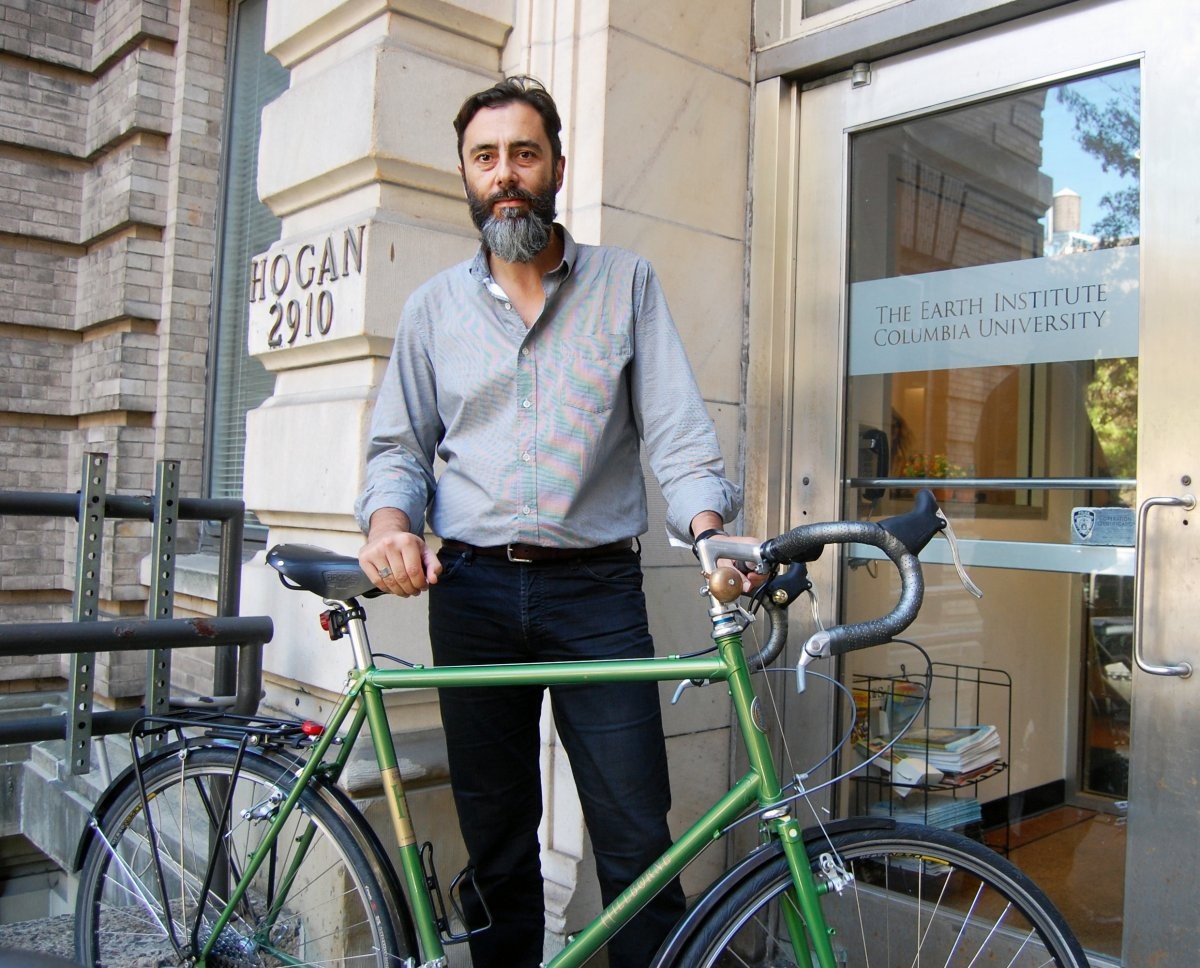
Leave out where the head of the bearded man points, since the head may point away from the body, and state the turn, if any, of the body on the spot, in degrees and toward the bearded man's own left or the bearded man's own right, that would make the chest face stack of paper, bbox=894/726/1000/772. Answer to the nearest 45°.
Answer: approximately 135° to the bearded man's own left

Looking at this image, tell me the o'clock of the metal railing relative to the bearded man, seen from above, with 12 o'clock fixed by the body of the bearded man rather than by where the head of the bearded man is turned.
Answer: The metal railing is roughly at 4 o'clock from the bearded man.

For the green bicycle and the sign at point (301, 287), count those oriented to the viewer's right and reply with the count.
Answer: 1

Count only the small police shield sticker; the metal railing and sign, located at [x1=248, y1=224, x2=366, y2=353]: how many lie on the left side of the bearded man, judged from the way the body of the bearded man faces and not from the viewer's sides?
1

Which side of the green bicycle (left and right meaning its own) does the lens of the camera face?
right

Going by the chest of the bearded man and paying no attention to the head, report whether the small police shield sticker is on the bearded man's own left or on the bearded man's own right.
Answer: on the bearded man's own left

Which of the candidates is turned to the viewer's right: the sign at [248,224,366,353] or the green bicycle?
the green bicycle
